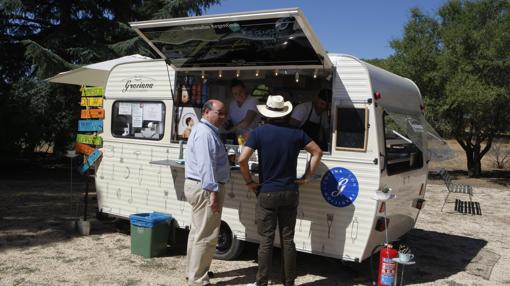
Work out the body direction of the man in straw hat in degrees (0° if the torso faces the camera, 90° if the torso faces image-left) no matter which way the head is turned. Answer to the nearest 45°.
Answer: approximately 180°

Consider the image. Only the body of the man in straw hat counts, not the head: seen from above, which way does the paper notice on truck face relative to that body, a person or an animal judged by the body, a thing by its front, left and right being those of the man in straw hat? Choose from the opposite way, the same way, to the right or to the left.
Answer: the opposite way

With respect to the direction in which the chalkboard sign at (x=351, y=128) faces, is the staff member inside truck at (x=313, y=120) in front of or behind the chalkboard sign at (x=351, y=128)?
behind

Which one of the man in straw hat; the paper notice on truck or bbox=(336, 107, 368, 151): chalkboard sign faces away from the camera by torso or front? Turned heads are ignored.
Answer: the man in straw hat

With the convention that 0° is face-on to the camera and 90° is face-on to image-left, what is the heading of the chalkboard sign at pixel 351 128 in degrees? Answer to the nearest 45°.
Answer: approximately 0°

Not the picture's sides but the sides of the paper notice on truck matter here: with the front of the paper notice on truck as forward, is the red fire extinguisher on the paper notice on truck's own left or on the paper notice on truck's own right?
on the paper notice on truck's own left

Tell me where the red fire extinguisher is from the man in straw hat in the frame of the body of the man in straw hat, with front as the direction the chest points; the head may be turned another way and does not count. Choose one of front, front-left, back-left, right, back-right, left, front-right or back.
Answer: right

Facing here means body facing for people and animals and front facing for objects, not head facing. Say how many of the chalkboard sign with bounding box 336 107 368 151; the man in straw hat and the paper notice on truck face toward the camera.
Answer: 2
